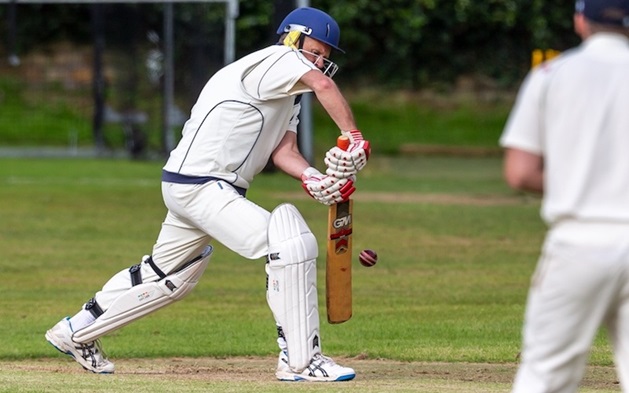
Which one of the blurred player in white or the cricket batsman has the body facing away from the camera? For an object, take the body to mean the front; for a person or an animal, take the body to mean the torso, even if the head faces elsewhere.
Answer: the blurred player in white

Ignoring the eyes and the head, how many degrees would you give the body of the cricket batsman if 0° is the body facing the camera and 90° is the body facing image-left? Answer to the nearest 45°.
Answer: approximately 270°

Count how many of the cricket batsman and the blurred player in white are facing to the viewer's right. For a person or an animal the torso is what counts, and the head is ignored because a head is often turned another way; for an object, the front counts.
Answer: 1

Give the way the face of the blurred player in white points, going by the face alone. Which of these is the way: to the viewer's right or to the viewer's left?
to the viewer's left

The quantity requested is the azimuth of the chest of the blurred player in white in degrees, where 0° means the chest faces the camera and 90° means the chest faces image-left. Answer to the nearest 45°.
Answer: approximately 180°

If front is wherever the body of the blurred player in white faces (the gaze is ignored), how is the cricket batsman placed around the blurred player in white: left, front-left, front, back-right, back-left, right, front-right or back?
front-left
